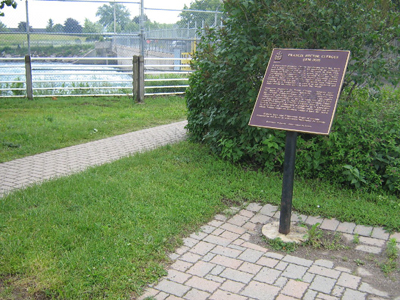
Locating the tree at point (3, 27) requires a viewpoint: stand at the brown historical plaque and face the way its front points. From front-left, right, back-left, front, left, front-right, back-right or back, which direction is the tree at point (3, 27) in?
right

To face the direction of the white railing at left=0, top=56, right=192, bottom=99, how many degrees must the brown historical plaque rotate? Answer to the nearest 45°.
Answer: approximately 90° to its right

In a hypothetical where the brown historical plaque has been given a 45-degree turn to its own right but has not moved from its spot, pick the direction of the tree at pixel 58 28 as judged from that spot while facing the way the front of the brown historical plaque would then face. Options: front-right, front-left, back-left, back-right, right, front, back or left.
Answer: front-right

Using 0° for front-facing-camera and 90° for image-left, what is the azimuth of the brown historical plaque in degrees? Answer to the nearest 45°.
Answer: approximately 45°

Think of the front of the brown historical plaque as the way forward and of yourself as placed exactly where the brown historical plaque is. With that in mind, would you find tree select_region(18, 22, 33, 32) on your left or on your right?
on your right

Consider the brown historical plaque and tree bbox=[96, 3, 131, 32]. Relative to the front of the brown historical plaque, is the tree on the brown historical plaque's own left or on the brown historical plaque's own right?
on the brown historical plaque's own right

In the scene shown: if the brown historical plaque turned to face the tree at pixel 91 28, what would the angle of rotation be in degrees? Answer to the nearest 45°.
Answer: approximately 90° to its right
